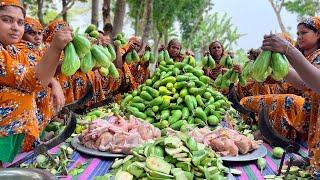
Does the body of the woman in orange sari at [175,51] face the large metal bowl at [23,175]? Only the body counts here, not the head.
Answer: yes

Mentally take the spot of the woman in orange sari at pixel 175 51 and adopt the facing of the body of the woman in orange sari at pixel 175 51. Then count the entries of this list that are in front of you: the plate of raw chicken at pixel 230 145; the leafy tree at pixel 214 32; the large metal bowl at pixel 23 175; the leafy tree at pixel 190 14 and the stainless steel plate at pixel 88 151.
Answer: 3

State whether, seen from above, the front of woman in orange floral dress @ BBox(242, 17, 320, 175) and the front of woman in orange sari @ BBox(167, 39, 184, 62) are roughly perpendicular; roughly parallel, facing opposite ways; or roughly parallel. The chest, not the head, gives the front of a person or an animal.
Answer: roughly perpendicular

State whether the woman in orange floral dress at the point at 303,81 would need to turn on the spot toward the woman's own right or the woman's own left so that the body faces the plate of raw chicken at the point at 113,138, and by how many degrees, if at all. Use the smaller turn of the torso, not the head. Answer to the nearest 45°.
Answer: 0° — they already face it

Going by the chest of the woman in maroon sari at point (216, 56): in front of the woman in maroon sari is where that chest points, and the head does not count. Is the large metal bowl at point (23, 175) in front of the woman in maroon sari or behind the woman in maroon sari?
in front

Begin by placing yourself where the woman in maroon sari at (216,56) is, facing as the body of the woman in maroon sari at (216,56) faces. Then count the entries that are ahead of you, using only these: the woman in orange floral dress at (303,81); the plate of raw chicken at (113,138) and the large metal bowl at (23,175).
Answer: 3

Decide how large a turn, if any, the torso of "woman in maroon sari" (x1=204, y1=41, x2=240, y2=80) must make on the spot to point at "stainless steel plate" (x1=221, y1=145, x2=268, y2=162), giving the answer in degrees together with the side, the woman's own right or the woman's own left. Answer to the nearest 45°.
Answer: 0° — they already face it

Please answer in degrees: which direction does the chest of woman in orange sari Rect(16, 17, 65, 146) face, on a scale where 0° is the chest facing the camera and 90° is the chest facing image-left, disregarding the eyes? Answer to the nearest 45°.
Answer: approximately 315°

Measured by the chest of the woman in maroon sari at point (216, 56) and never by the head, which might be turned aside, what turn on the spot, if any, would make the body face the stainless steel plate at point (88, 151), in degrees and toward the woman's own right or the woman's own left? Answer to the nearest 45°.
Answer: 0° — they already face it

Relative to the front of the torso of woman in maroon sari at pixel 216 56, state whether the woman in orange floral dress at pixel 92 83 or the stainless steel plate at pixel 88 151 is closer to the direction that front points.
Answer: the stainless steel plate

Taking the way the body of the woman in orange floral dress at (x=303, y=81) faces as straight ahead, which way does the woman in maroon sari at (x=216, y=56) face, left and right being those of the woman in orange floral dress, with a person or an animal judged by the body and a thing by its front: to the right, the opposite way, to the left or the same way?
to the left

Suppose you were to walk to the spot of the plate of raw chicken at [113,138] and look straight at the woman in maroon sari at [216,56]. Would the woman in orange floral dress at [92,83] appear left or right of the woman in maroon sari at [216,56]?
left

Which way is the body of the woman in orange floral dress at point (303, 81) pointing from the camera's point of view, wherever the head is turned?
to the viewer's left
